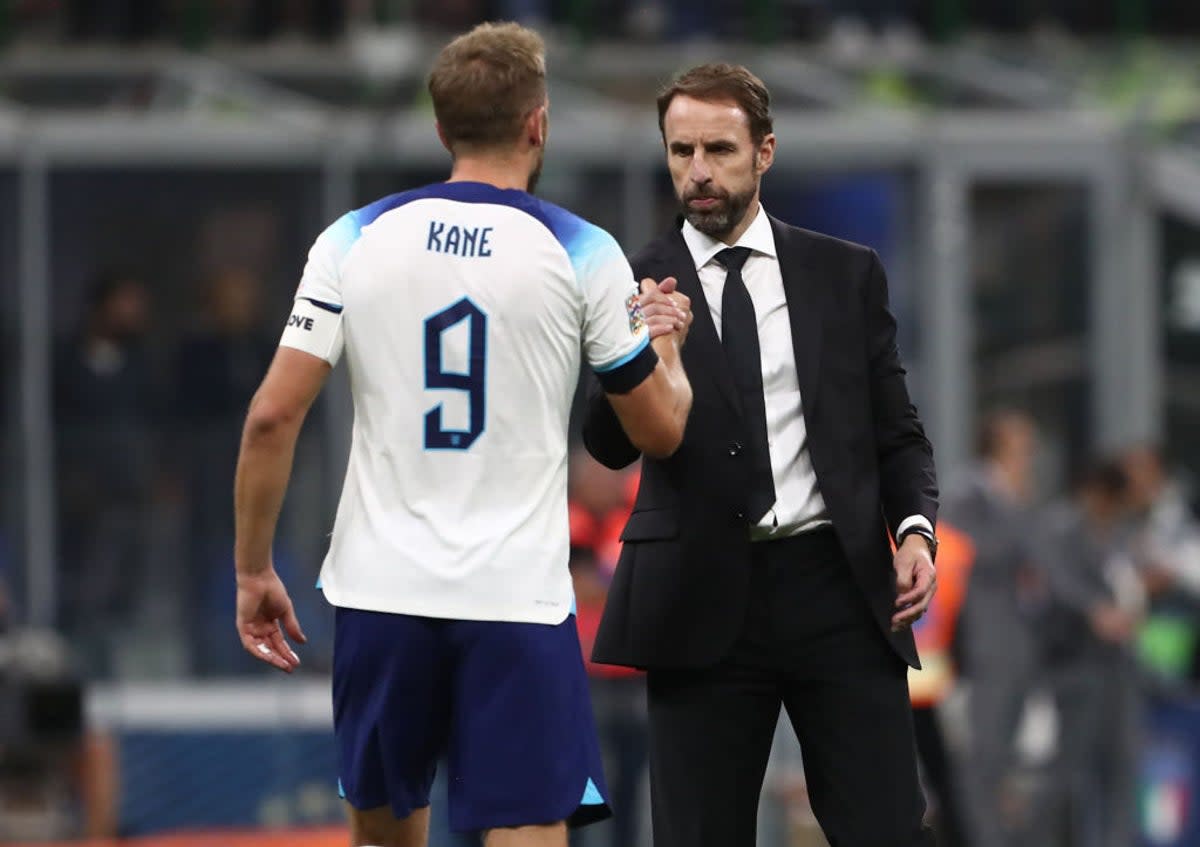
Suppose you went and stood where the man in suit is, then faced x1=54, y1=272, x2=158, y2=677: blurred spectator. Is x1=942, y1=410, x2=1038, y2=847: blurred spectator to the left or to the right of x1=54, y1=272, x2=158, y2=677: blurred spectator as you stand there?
right
